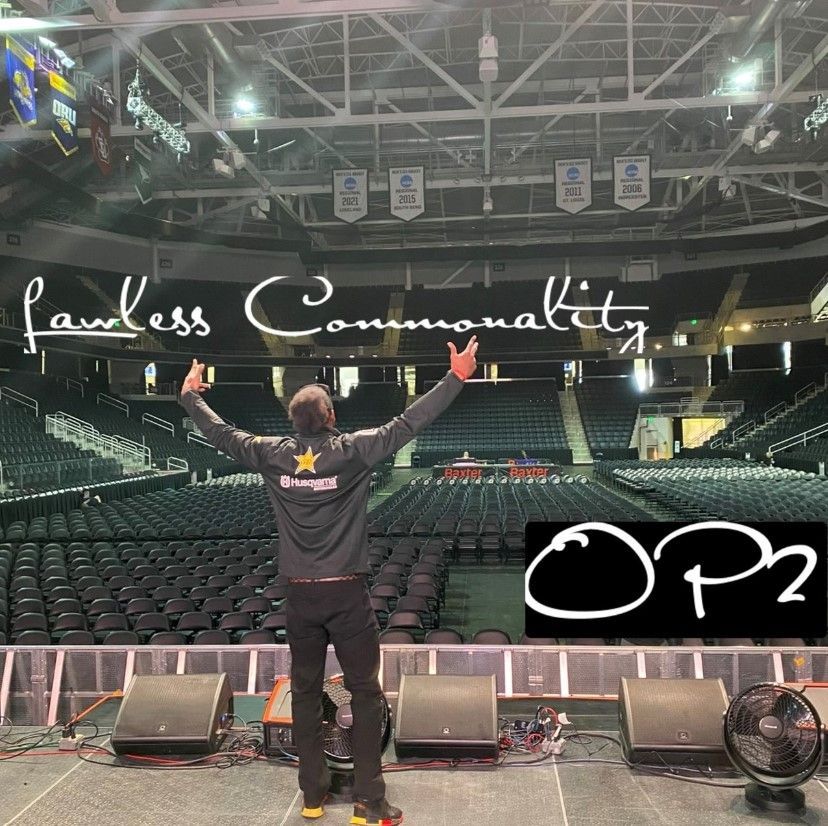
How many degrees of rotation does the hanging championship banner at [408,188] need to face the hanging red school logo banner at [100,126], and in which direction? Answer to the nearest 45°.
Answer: approximately 45° to its right

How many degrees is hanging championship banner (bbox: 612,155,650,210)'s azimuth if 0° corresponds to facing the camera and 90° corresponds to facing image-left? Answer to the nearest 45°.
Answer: approximately 0°

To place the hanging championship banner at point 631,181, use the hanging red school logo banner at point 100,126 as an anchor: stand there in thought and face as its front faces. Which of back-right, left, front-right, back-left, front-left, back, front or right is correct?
front-left

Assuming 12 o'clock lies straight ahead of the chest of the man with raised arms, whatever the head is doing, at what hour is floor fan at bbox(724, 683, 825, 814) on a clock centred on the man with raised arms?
The floor fan is roughly at 3 o'clock from the man with raised arms.

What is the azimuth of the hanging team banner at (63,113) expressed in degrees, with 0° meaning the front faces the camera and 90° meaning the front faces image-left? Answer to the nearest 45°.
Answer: approximately 315°

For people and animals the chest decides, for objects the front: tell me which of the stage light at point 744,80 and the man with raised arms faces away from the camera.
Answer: the man with raised arms

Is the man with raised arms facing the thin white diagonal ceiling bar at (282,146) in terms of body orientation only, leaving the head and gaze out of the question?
yes

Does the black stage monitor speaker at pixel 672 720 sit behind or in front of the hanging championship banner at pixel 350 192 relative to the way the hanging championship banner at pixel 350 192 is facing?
in front

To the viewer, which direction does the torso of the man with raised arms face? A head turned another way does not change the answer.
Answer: away from the camera
